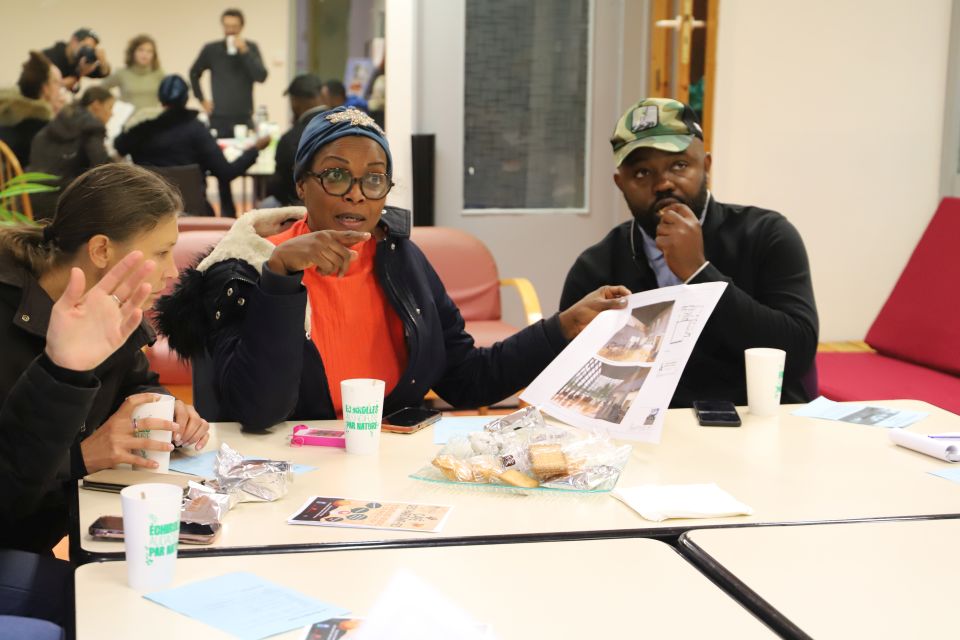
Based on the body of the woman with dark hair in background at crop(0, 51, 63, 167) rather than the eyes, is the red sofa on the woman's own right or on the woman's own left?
on the woman's own right

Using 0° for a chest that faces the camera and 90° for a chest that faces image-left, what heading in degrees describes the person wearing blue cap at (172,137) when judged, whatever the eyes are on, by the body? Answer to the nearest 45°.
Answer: approximately 180°

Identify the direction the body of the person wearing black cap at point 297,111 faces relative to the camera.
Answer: to the viewer's left

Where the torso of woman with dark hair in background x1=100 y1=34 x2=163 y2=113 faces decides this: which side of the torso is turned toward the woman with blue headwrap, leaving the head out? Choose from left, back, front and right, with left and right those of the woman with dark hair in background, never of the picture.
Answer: front

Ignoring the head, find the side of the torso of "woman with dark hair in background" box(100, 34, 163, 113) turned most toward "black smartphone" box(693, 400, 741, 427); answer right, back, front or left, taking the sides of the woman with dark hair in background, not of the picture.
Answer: front

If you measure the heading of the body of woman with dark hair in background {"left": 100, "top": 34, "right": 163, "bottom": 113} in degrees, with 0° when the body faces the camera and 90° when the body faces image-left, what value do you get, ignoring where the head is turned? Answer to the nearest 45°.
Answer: approximately 0°

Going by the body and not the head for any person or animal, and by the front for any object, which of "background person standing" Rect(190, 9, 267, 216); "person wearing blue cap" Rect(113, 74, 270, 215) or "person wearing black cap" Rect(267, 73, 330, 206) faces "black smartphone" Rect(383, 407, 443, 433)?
the background person standing

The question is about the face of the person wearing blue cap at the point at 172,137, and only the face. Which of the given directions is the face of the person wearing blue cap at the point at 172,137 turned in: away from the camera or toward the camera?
away from the camera

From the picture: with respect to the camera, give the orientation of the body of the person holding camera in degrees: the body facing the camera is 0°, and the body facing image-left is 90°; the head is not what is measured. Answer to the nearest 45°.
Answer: approximately 315°

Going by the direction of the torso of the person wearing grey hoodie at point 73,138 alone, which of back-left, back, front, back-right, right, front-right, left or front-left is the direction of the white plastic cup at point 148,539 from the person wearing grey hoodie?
back-right

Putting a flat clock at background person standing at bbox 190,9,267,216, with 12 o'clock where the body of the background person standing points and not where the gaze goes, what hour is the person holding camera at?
The person holding camera is roughly at 3 o'clock from the background person standing.

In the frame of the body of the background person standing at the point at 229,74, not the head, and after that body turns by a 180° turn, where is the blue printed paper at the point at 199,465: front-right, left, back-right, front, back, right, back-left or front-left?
back

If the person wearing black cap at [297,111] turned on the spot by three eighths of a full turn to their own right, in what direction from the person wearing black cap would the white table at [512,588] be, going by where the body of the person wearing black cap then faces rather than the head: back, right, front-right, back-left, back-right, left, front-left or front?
back-right

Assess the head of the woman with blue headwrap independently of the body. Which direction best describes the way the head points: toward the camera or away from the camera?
toward the camera

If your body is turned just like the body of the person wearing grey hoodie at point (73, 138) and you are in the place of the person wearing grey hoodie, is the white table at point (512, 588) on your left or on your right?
on your right

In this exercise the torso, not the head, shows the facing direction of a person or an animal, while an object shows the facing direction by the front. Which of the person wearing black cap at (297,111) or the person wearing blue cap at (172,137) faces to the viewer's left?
the person wearing black cap at (297,111)

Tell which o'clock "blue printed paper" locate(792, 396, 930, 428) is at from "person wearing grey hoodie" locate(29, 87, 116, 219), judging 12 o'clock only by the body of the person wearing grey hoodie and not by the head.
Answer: The blue printed paper is roughly at 4 o'clock from the person wearing grey hoodie.
